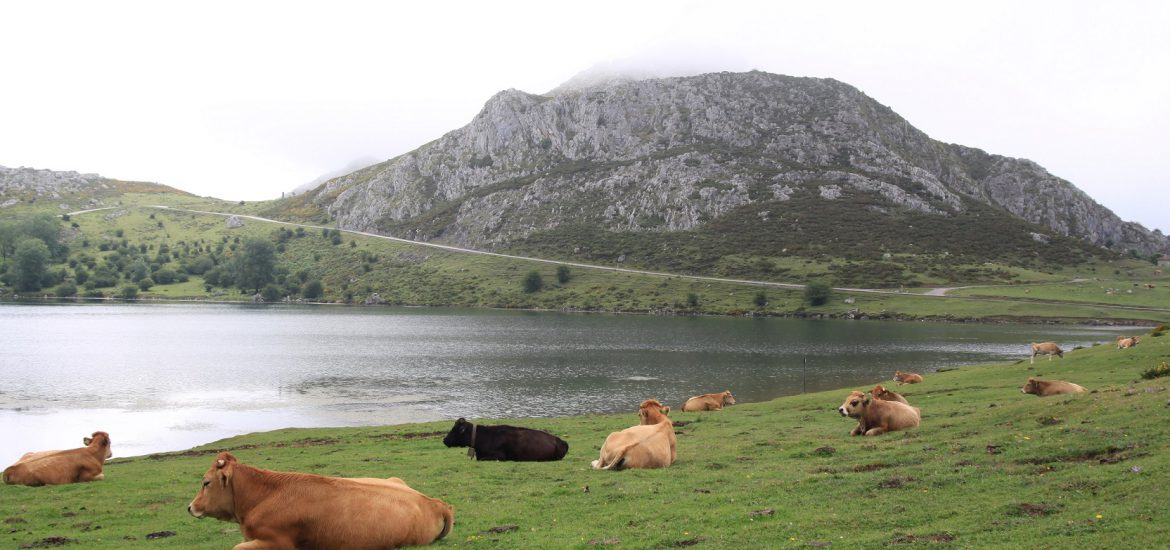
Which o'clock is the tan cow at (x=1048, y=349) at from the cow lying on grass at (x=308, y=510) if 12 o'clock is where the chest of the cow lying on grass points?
The tan cow is roughly at 5 o'clock from the cow lying on grass.

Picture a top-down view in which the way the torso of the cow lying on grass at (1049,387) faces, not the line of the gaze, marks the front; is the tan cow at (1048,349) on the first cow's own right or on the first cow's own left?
on the first cow's own right

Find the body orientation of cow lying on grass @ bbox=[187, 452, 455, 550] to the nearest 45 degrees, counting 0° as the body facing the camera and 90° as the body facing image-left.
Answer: approximately 90°

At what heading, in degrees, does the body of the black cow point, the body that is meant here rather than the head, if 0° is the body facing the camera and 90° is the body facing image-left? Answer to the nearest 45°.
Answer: approximately 90°

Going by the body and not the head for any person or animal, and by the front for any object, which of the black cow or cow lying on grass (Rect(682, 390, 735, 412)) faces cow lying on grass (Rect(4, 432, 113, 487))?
the black cow

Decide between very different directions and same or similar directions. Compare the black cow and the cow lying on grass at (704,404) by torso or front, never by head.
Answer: very different directions

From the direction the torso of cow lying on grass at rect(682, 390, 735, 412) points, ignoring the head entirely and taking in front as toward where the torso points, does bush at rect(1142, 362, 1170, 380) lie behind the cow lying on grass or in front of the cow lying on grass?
in front

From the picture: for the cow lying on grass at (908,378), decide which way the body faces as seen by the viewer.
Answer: to the viewer's left

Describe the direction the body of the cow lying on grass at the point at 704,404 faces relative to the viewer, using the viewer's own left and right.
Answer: facing to the right of the viewer

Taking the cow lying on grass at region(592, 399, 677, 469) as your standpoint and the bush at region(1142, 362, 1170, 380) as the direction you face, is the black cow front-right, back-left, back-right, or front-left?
back-left

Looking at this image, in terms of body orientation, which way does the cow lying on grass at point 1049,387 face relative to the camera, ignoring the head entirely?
to the viewer's left

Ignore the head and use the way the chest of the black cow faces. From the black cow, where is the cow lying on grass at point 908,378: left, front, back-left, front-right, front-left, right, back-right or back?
back-right

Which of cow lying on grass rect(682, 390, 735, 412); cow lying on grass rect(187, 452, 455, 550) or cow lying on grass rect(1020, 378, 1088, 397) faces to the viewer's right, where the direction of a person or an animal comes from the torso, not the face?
cow lying on grass rect(682, 390, 735, 412)
